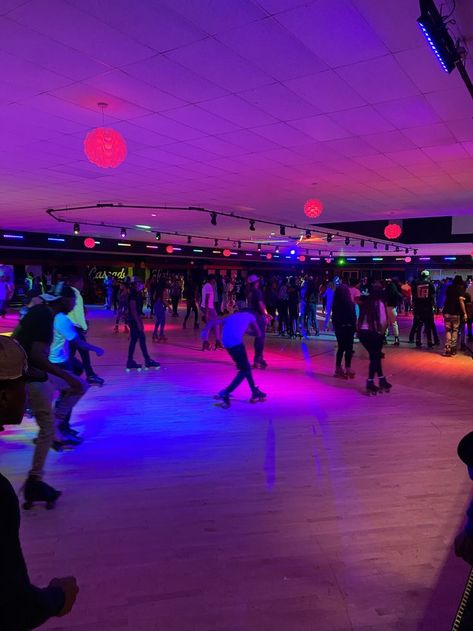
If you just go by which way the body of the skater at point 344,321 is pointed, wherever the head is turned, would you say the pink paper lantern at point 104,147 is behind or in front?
behind

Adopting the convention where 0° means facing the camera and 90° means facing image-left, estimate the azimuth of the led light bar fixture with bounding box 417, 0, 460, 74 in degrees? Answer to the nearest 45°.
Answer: approximately 90°

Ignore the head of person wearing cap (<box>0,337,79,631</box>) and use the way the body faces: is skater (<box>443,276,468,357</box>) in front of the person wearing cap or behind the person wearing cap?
in front

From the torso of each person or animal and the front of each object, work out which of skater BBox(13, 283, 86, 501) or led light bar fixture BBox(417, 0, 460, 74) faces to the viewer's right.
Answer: the skater

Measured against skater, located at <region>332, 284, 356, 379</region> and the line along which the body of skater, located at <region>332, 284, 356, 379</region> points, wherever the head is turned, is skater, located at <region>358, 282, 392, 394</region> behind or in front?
behind

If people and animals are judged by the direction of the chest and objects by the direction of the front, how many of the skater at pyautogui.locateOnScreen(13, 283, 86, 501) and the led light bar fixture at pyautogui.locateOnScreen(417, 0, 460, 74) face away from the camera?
0

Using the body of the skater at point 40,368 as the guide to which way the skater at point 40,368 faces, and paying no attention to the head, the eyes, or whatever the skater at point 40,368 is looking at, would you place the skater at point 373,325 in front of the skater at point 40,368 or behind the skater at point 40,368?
in front

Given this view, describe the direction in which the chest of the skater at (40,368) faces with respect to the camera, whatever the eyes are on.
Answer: to the viewer's right

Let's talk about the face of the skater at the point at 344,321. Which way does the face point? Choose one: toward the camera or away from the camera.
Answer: away from the camera

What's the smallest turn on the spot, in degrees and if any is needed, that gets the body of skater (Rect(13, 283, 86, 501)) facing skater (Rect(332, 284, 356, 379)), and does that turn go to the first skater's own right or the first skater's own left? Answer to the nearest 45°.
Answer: approximately 45° to the first skater's own left

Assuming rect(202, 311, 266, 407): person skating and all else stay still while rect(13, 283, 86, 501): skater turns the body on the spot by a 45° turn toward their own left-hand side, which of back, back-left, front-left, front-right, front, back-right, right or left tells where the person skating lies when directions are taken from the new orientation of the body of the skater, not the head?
front

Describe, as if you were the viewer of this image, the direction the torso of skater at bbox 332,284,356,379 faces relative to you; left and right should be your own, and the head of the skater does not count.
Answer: facing away from the viewer
